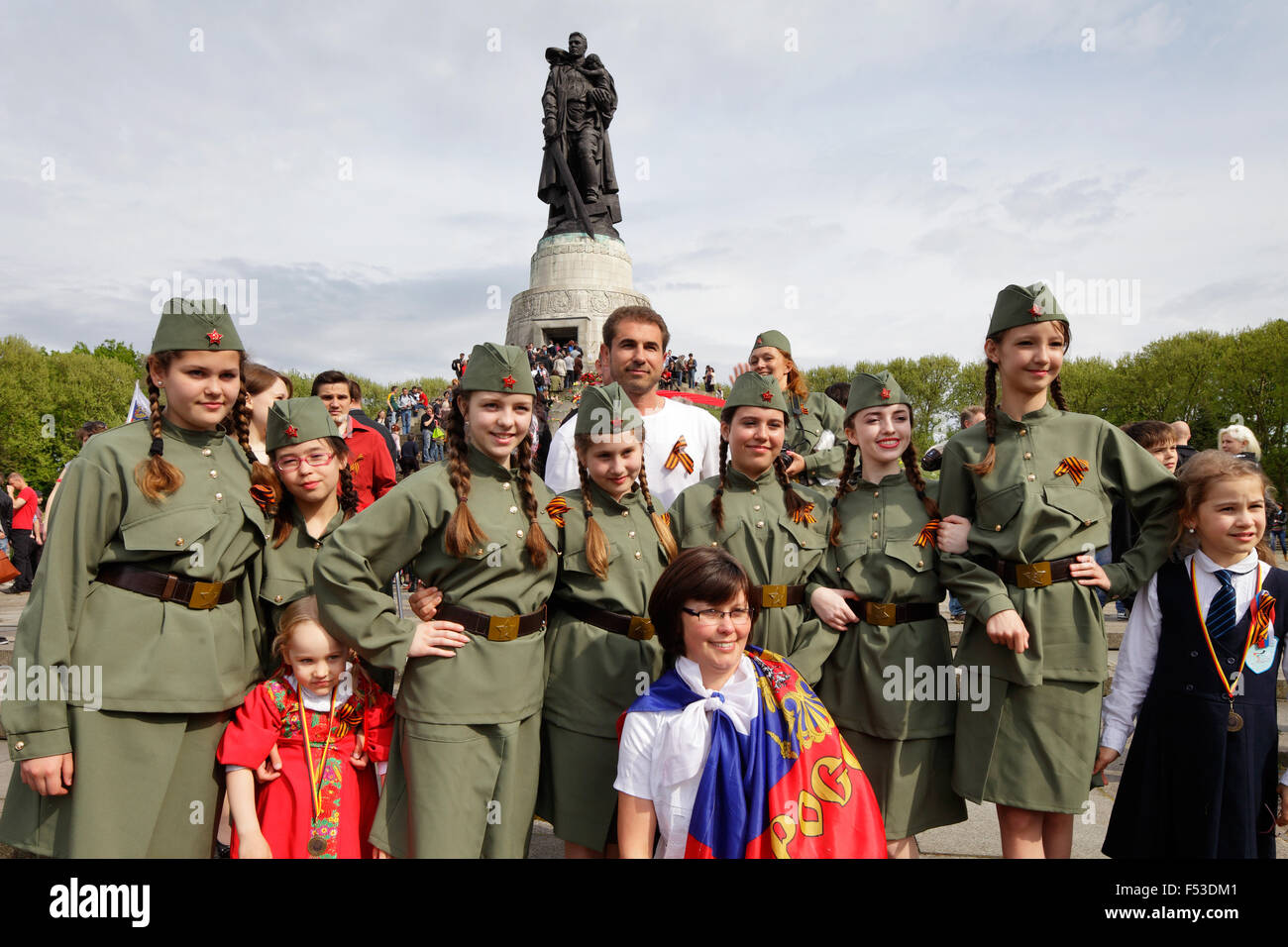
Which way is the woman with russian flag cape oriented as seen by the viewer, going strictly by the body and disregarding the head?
toward the camera

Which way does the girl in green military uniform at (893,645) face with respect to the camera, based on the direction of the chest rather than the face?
toward the camera

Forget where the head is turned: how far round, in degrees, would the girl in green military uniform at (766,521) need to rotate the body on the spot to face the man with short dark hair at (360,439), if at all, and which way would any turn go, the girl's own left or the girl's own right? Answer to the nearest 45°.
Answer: approximately 135° to the girl's own right

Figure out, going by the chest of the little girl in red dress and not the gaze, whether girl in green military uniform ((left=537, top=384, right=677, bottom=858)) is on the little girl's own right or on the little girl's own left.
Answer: on the little girl's own left

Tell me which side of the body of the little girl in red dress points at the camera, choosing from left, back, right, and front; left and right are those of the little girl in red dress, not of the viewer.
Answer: front

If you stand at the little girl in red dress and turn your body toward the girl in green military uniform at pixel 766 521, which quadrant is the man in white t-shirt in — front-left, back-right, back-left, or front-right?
front-left

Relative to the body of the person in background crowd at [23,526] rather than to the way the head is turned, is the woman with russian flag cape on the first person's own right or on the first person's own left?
on the first person's own left

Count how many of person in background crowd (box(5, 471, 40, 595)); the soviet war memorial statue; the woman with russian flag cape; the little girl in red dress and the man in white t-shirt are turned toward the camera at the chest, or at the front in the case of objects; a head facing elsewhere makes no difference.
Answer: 4

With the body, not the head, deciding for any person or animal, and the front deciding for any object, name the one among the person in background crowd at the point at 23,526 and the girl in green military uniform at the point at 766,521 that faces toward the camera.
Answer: the girl in green military uniform

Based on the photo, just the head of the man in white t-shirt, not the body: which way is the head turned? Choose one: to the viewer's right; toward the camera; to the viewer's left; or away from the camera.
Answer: toward the camera

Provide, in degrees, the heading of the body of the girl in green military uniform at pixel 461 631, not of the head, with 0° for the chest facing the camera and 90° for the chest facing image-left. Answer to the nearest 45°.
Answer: approximately 315°

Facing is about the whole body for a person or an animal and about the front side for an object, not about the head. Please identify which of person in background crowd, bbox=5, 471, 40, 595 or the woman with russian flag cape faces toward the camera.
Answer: the woman with russian flag cape

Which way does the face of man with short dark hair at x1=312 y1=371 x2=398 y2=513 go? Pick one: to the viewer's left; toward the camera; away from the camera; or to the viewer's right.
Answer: toward the camera

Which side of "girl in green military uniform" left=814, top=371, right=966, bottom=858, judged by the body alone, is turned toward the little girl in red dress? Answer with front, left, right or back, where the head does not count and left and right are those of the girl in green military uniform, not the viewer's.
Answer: right

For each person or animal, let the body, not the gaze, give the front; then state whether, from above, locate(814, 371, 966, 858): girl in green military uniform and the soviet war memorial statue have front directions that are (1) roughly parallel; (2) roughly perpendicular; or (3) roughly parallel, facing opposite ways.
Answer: roughly parallel

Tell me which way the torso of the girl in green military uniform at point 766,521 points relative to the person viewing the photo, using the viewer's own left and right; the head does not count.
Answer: facing the viewer

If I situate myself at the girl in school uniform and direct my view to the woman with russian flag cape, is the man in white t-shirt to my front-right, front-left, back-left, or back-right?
front-right

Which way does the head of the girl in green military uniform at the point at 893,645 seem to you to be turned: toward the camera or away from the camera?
toward the camera

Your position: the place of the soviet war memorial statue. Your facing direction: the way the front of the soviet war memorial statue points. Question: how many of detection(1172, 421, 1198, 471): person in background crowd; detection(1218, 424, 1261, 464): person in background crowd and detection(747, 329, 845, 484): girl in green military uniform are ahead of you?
3
